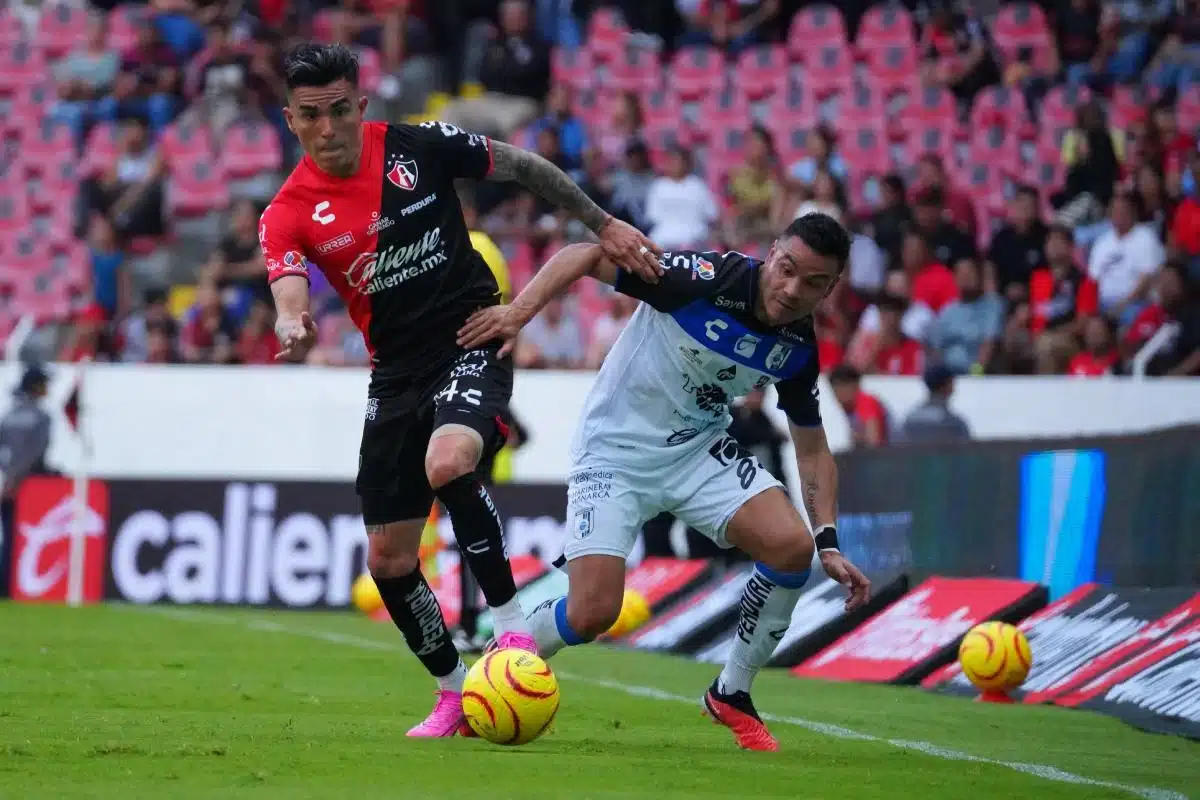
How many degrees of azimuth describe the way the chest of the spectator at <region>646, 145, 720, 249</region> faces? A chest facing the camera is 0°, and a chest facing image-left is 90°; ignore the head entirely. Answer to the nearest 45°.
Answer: approximately 0°

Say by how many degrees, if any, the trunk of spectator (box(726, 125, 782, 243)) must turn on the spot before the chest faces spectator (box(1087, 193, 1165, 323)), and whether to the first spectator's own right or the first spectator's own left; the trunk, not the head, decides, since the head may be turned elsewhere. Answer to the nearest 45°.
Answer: approximately 90° to the first spectator's own left

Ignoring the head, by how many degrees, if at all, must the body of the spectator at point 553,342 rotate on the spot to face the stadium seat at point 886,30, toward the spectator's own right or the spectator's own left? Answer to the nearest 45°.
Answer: approximately 135° to the spectator's own left

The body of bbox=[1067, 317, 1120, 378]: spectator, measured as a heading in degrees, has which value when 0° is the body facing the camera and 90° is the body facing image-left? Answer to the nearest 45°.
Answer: approximately 0°
